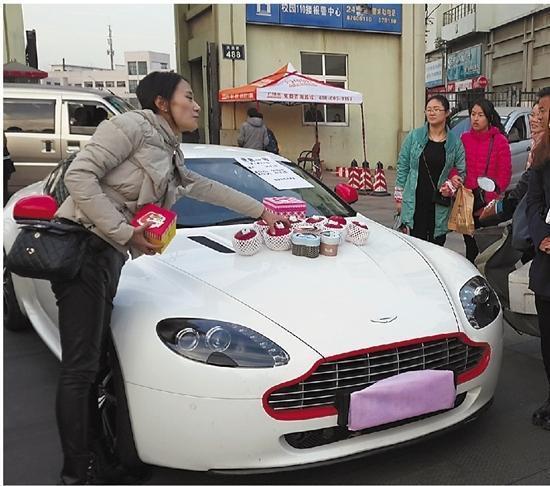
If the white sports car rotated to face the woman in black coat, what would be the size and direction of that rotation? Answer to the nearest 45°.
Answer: approximately 90° to its left

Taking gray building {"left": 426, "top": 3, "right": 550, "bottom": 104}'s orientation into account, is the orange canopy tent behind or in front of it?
in front

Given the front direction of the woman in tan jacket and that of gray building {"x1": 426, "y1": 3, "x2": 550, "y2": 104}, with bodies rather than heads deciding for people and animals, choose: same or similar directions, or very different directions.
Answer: very different directions

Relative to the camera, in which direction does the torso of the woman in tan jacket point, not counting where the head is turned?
to the viewer's right

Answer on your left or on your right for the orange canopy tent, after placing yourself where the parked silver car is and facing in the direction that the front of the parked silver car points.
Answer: on your right

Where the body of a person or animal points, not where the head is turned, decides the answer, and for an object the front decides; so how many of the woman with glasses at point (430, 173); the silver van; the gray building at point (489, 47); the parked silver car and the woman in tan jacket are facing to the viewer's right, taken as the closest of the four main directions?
2

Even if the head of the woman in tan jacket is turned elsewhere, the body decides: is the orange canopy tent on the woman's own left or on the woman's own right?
on the woman's own left

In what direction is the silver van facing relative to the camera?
to the viewer's right

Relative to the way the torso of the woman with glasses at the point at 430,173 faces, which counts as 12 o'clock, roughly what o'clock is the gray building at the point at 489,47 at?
The gray building is roughly at 6 o'clock from the woman with glasses.

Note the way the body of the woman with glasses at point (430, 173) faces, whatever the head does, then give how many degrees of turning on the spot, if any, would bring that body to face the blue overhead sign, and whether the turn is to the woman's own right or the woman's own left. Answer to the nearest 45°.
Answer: approximately 180°

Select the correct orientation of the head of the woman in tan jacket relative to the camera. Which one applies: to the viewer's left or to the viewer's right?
to the viewer's right

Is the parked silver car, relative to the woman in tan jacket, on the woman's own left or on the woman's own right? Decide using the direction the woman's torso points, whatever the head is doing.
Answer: on the woman's own left
